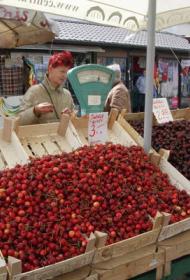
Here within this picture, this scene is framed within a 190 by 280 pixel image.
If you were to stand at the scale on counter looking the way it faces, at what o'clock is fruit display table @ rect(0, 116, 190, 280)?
The fruit display table is roughly at 12 o'clock from the scale on counter.

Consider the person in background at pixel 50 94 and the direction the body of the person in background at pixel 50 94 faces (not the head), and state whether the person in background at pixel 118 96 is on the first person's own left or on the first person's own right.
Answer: on the first person's own left

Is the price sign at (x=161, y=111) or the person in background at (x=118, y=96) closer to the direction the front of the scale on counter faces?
the price sign

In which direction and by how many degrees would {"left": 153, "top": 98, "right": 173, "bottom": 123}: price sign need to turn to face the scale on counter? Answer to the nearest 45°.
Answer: approximately 135° to its right

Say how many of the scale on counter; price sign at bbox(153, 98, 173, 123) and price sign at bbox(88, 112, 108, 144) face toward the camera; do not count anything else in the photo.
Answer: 3

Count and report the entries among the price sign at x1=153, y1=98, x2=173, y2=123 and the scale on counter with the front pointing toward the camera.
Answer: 2

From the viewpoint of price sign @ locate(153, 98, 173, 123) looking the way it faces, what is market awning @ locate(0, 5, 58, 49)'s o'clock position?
The market awning is roughly at 4 o'clock from the price sign.

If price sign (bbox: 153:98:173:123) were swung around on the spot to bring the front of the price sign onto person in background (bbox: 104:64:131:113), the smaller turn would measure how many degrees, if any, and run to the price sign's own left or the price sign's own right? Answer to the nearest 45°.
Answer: approximately 180°

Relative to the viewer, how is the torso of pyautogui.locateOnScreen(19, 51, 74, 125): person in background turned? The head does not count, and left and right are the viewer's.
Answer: facing the viewer and to the right of the viewer
